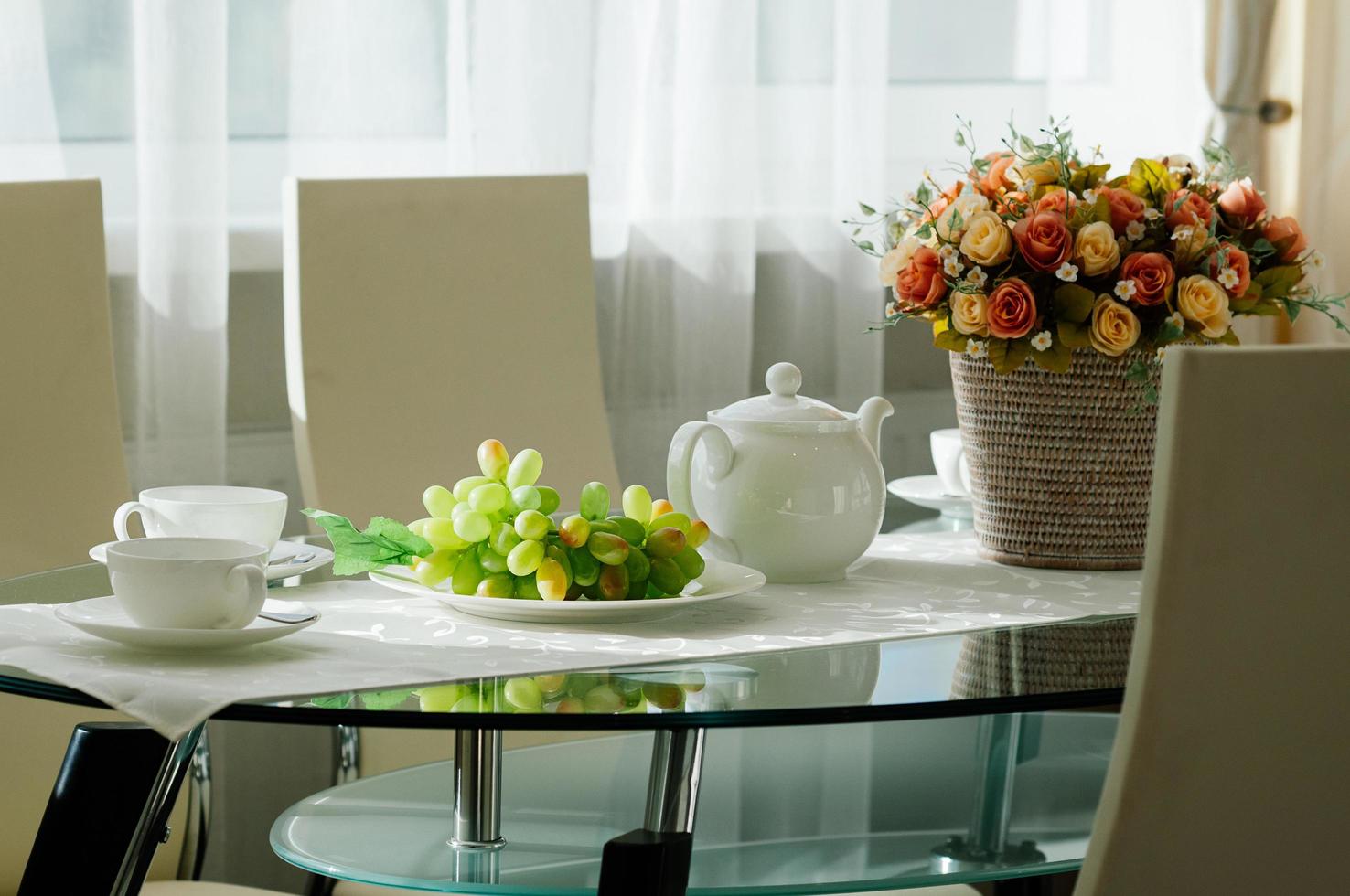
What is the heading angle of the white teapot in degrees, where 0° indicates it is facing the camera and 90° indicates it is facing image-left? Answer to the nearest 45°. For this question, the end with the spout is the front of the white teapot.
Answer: approximately 225°

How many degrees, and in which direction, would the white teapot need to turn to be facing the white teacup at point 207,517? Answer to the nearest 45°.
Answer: approximately 135° to its left

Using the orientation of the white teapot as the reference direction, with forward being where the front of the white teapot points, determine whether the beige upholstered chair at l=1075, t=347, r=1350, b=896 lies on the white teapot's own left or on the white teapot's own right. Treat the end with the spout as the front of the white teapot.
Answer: on the white teapot's own right

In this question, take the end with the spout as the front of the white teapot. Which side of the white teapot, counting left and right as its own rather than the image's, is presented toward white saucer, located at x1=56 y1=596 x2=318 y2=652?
back

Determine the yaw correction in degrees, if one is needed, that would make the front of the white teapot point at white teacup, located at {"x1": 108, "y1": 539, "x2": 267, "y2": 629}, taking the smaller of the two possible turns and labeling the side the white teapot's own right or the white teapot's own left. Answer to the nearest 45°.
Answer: approximately 180°
